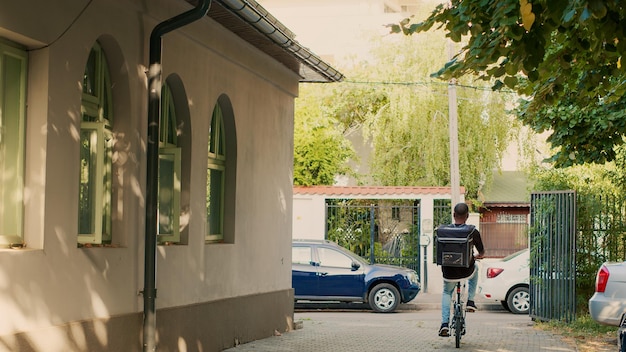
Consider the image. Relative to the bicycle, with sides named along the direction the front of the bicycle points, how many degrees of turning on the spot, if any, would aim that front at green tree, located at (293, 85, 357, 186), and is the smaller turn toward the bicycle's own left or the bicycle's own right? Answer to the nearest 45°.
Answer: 0° — it already faces it

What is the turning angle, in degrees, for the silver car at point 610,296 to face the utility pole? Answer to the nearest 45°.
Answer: approximately 90° to its left

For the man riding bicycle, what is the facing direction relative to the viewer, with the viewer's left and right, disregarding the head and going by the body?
facing away from the viewer

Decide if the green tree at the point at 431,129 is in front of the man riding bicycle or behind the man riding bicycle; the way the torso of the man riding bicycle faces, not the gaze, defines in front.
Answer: in front

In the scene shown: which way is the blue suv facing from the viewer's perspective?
to the viewer's right

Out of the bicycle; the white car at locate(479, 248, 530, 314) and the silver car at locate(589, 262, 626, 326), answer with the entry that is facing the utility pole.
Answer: the bicycle

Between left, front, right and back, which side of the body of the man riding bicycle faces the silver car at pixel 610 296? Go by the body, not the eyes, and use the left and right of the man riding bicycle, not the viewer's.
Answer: right

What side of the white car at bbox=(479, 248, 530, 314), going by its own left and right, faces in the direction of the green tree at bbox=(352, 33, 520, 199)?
left

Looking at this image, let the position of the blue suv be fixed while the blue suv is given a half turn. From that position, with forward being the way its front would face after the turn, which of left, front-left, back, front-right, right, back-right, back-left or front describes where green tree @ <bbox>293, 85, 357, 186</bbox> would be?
right

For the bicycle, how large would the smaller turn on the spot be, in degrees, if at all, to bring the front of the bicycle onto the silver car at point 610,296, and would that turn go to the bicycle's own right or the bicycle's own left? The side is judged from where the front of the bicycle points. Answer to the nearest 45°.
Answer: approximately 90° to the bicycle's own right

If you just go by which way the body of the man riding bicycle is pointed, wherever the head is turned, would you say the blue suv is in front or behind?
in front

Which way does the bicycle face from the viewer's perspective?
away from the camera

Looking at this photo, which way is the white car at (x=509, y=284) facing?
to the viewer's right
